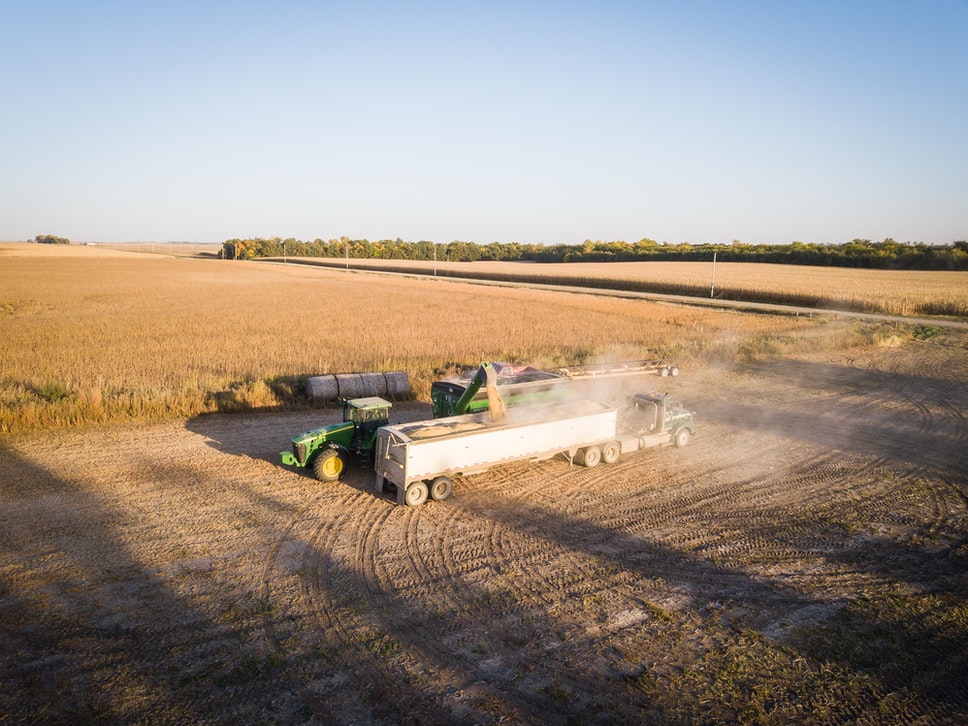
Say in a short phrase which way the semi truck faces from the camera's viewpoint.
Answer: facing away from the viewer and to the right of the viewer

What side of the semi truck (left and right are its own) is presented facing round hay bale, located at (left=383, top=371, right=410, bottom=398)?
left

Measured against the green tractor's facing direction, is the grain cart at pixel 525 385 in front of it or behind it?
behind

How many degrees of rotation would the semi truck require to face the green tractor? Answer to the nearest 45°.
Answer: approximately 135° to its left

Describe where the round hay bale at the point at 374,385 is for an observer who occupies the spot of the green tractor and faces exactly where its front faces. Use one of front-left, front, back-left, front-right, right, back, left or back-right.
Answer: back-right

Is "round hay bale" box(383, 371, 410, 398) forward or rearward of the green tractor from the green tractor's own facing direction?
rearward

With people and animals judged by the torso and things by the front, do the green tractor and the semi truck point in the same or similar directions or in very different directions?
very different directions
